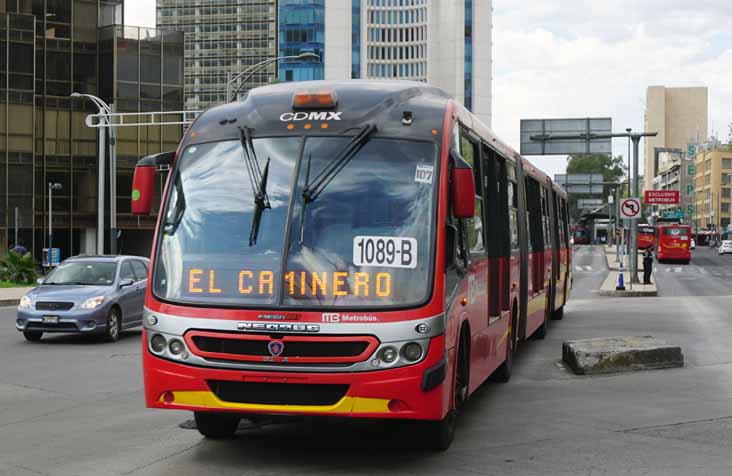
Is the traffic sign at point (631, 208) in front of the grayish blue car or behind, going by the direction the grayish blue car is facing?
behind

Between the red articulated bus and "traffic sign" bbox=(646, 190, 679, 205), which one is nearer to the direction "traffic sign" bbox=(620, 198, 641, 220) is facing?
the red articulated bus

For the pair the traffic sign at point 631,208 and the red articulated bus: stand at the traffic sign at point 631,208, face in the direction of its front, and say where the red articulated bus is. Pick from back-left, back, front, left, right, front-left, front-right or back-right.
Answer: front

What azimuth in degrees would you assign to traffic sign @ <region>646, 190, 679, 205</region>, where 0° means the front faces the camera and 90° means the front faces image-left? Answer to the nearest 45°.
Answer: approximately 0°

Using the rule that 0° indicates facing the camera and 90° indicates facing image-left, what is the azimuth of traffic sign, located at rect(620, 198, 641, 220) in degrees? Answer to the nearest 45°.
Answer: approximately 0°

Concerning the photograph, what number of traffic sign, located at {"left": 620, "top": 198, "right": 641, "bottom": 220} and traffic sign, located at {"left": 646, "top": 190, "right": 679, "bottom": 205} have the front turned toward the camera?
2

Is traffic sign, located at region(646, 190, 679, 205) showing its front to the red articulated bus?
yes
